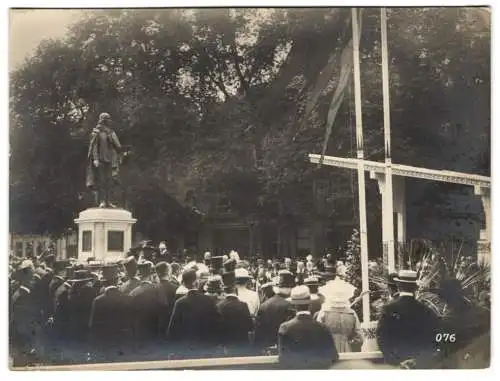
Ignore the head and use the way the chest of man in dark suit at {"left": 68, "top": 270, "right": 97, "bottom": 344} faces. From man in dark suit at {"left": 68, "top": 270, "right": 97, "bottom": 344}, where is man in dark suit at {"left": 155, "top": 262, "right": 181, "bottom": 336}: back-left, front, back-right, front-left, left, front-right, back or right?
right

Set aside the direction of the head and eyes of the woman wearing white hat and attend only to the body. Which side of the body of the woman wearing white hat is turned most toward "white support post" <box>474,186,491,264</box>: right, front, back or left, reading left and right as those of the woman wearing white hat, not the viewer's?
right

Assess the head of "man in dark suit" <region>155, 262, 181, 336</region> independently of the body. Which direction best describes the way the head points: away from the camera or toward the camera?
away from the camera

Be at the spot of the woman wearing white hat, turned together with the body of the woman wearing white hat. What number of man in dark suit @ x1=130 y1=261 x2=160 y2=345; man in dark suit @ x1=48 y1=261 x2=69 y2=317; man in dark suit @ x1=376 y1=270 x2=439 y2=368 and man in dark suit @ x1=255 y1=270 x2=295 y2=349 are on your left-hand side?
3

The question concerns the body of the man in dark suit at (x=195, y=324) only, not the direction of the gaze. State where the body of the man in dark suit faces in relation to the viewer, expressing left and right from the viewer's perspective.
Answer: facing away from the viewer

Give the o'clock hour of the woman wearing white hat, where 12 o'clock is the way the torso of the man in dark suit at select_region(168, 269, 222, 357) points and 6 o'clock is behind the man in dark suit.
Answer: The woman wearing white hat is roughly at 3 o'clock from the man in dark suit.

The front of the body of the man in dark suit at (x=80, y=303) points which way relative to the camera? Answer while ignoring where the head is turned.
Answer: away from the camera

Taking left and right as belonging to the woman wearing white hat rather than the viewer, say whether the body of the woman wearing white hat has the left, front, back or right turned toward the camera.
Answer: back

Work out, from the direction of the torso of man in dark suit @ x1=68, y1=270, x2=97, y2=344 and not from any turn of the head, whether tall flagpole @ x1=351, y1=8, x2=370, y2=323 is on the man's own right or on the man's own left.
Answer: on the man's own right

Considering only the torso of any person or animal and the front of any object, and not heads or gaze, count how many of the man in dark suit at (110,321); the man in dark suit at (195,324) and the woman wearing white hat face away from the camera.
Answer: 3

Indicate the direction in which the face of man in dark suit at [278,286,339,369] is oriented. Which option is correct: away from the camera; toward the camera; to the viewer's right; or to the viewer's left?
away from the camera

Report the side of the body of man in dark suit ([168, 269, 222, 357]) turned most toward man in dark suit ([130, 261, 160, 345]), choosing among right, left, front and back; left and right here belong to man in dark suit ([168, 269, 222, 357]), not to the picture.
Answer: left

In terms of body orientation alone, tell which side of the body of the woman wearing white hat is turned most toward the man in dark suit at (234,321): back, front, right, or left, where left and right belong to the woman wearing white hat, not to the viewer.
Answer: left

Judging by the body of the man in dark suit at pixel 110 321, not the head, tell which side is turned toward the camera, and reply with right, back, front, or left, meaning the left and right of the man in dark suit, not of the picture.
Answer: back

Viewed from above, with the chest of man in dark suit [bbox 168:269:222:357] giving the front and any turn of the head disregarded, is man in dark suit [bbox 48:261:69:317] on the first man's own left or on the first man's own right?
on the first man's own left

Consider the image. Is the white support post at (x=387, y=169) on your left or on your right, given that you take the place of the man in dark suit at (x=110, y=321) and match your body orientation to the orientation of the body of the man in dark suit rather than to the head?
on your right

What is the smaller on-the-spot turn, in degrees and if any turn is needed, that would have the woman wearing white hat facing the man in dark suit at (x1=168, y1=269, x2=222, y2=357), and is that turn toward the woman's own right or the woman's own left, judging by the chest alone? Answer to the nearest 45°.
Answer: approximately 90° to the woman's own left

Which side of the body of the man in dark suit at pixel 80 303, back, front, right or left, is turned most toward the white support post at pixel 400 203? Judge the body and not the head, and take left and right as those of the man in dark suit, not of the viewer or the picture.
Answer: right
